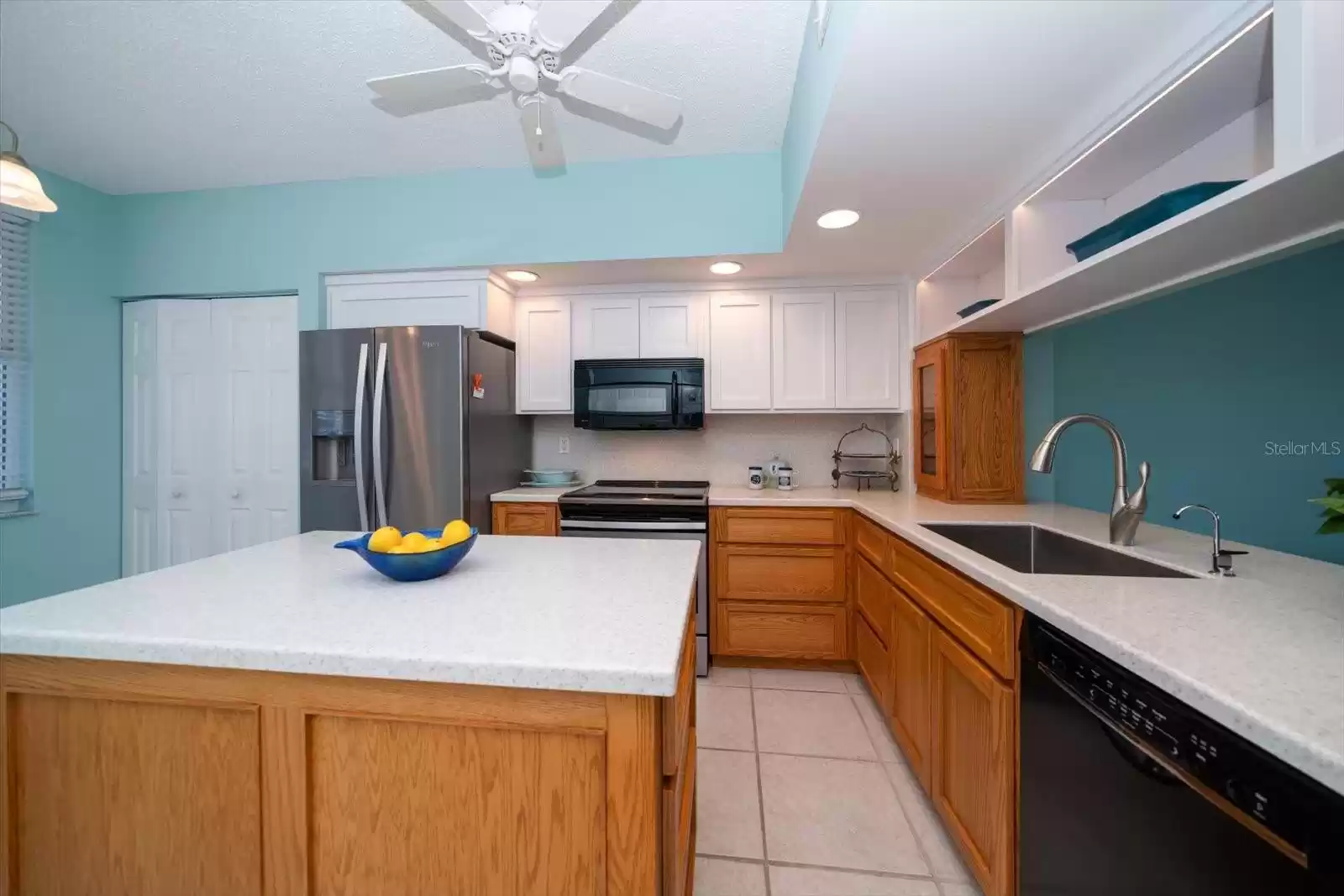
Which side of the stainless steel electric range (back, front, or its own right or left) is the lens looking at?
front

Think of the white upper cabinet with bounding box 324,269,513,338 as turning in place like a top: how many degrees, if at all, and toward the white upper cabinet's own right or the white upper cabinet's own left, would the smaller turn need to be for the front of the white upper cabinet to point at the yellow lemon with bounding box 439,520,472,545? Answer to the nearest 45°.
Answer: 0° — it already faces it

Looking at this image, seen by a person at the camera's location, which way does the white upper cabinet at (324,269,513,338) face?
facing the viewer

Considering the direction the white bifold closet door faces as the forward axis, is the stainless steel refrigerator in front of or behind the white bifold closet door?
in front

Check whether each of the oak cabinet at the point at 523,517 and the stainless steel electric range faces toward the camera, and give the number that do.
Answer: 2

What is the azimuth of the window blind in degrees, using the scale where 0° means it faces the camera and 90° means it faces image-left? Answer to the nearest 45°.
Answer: approximately 315°

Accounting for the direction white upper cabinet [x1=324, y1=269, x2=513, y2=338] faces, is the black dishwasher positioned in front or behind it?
in front

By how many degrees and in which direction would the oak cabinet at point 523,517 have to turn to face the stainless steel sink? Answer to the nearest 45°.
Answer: approximately 45° to its left

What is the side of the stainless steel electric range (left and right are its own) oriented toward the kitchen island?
front

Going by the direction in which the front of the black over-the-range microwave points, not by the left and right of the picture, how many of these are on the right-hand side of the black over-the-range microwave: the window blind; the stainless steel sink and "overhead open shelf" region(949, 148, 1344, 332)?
1

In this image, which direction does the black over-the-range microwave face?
toward the camera

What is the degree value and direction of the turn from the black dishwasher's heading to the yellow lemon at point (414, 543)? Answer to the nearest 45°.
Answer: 0° — it already faces it

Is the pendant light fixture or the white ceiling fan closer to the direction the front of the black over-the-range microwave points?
the white ceiling fan
